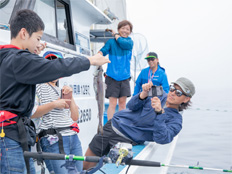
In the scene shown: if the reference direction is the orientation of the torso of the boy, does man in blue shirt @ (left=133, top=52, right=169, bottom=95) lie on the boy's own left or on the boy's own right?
on the boy's own left

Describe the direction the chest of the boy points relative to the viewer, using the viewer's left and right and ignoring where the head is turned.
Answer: facing to the right of the viewer

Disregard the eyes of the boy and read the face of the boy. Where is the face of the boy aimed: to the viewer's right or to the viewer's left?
to the viewer's right

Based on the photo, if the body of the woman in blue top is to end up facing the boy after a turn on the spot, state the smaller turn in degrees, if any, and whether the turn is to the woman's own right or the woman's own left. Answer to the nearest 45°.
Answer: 0° — they already face them

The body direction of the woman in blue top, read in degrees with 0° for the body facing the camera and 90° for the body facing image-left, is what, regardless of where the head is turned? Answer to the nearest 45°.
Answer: approximately 0°

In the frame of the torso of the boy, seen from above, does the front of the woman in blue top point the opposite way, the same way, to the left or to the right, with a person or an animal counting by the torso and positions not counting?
to the right
